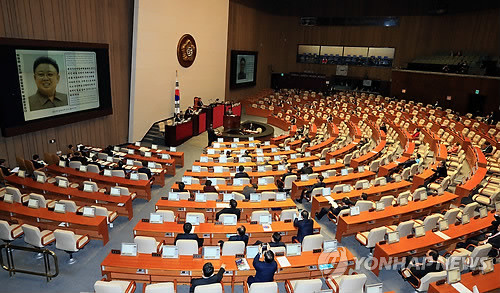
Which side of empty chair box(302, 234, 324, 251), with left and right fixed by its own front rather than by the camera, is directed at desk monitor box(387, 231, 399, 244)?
right

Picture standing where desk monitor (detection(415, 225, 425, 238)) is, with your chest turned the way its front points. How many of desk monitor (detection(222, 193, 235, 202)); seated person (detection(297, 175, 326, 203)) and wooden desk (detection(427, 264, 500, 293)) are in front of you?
1

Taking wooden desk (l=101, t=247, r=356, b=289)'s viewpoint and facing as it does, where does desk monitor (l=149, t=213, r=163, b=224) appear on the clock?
The desk monitor is roughly at 5 o'clock from the wooden desk.

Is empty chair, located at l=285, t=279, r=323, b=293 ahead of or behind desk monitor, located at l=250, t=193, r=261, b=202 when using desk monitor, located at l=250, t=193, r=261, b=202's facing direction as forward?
ahead

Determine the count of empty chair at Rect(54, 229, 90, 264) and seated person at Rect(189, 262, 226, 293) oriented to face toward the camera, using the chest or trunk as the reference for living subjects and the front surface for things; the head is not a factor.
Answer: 0

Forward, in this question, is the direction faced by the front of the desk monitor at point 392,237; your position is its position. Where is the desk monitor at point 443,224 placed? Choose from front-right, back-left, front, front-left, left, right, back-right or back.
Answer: left

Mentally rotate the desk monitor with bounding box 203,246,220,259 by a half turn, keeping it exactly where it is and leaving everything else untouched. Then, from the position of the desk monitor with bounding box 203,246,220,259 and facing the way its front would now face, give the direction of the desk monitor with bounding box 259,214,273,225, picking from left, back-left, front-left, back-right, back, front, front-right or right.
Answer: front-right

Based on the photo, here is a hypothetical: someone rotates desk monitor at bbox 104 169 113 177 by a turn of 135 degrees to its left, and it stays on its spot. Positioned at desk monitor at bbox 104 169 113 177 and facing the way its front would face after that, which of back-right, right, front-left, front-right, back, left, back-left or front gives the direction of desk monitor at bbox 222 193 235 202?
front-right

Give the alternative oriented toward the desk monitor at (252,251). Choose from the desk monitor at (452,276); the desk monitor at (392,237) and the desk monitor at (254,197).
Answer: the desk monitor at (254,197)

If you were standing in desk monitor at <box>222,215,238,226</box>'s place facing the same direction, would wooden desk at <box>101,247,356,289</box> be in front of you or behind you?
in front

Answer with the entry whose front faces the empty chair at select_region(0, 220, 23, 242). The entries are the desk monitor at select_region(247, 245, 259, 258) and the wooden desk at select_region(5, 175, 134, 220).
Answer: the wooden desk
